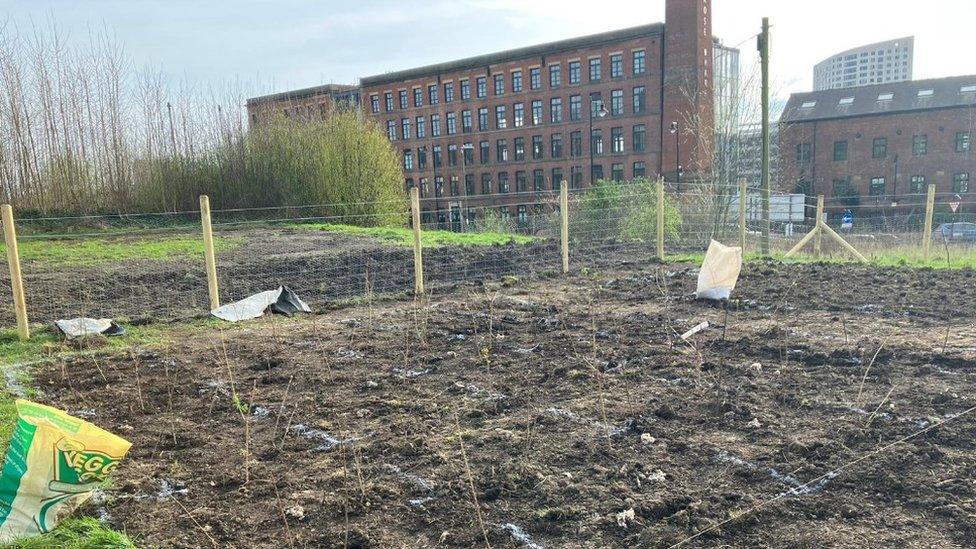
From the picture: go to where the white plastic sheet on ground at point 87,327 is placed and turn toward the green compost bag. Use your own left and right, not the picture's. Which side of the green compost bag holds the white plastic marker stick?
left
